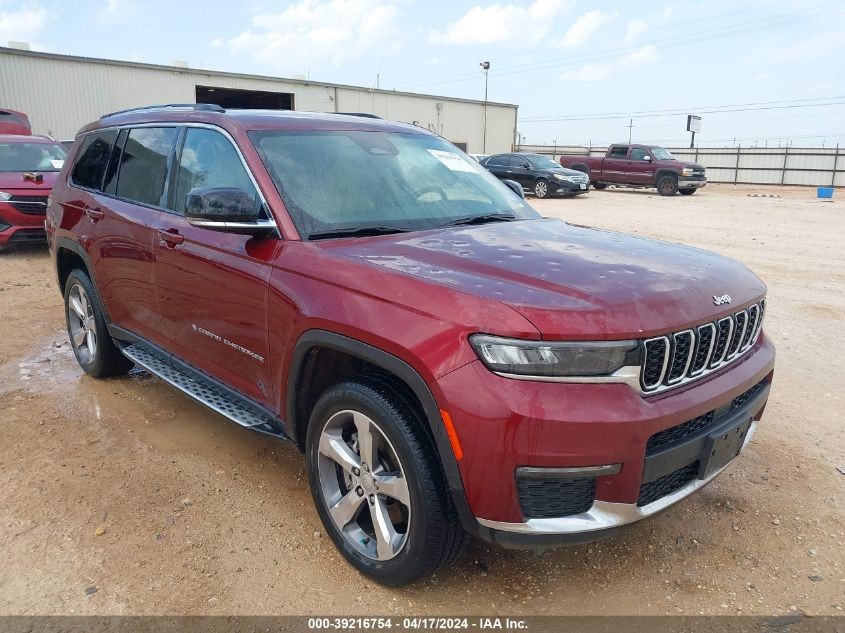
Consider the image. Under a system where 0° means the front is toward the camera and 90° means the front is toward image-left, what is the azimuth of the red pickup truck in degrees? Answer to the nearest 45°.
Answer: approximately 315°

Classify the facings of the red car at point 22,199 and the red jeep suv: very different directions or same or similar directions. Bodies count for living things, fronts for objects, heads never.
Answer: same or similar directions

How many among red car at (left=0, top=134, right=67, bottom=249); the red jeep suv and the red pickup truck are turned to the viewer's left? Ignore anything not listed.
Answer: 0

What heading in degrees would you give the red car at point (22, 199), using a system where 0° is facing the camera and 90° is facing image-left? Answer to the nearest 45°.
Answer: approximately 315°

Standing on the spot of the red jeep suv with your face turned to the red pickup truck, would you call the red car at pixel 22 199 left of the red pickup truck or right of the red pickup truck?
left

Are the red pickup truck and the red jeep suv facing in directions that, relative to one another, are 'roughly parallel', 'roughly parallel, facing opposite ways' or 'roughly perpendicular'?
roughly parallel

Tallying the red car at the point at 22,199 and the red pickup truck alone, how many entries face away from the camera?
0

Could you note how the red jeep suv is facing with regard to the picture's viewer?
facing the viewer and to the right of the viewer

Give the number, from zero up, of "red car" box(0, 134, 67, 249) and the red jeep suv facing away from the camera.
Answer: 0

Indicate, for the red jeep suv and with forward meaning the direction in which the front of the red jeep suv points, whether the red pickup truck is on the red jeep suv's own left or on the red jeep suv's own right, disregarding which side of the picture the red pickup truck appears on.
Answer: on the red jeep suv's own left

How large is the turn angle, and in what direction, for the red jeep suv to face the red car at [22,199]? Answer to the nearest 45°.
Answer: approximately 180°

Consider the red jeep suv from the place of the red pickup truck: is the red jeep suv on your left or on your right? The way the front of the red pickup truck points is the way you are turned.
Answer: on your right

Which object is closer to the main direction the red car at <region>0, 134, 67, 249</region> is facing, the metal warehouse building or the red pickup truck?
the red pickup truck
